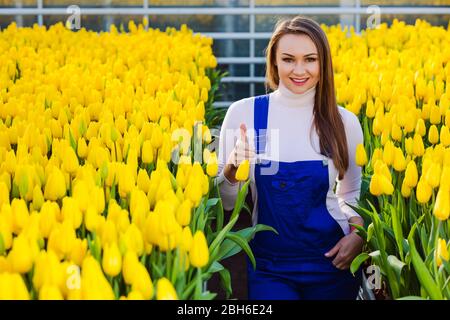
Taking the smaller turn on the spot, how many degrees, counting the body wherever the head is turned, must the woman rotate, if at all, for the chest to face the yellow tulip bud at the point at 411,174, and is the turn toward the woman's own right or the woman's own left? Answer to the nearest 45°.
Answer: approximately 45° to the woman's own left

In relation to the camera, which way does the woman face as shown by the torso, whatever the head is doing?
toward the camera

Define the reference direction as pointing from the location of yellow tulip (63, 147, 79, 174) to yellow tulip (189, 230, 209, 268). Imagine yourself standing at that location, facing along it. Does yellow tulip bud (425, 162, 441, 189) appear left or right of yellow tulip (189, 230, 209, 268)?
left

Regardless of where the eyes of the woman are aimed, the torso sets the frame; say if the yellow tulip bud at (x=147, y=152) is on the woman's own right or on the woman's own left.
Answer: on the woman's own right

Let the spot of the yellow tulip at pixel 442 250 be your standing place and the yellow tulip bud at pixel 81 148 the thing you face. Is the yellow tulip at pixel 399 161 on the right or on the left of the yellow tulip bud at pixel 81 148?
right

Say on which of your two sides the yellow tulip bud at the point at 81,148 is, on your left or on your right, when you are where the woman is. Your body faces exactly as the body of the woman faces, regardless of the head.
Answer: on your right

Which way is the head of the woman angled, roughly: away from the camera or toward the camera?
toward the camera

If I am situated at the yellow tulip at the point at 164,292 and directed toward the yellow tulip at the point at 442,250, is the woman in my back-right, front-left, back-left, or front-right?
front-left

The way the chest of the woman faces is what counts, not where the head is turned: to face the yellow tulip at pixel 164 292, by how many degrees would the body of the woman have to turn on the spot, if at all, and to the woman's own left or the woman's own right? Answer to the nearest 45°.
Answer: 0° — they already face it

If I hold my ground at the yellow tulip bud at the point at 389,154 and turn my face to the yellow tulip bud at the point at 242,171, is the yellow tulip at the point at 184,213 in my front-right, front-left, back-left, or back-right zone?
front-left
